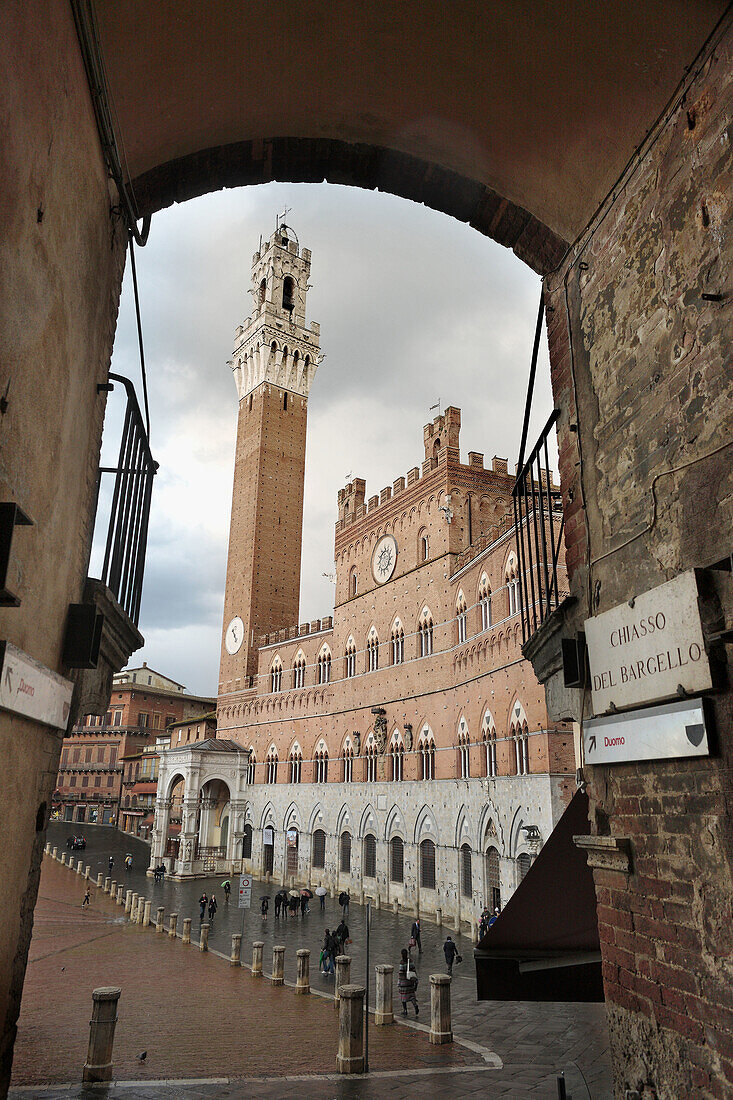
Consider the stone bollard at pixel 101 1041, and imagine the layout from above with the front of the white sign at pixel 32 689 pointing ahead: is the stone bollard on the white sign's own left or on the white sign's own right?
on the white sign's own left

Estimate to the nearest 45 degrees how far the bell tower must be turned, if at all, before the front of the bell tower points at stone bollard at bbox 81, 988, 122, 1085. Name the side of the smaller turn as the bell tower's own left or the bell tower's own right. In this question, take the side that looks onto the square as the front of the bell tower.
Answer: approximately 45° to the bell tower's own left

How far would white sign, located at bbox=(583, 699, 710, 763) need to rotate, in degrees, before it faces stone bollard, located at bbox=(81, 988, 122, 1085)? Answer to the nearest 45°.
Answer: approximately 90° to its right

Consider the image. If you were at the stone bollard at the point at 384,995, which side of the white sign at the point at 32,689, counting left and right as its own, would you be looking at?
left

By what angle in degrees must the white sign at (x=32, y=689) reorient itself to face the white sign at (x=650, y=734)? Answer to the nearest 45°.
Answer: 0° — it already faces it

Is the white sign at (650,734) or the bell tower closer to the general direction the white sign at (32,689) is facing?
the white sign

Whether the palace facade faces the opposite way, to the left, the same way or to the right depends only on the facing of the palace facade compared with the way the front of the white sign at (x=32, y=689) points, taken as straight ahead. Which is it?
to the right
